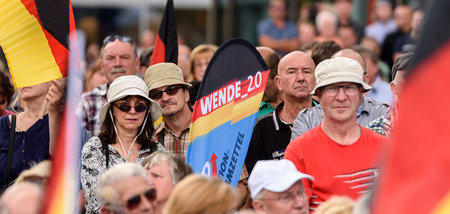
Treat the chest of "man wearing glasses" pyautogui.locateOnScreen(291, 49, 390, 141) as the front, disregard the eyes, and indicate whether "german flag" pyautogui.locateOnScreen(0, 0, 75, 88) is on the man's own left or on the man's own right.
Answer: on the man's own right

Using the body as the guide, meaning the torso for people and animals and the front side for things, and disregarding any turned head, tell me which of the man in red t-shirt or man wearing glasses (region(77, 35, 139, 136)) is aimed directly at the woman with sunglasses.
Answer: the man wearing glasses

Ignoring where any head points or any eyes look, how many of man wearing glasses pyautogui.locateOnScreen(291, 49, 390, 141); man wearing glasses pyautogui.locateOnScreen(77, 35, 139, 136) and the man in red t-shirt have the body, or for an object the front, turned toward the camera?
3

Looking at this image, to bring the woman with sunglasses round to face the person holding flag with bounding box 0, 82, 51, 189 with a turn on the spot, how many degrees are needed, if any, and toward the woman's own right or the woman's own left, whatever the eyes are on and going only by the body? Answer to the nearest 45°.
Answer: approximately 90° to the woman's own right

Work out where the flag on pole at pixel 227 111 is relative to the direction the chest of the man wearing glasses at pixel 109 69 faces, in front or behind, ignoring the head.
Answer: in front

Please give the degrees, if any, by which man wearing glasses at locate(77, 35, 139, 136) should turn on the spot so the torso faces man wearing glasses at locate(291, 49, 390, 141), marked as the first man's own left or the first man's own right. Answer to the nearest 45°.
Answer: approximately 45° to the first man's own left

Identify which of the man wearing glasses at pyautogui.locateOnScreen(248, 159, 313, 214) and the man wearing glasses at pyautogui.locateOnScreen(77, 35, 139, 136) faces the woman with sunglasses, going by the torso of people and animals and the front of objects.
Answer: the man wearing glasses at pyautogui.locateOnScreen(77, 35, 139, 136)

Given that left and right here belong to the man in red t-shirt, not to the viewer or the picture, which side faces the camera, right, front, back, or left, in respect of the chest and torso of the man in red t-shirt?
front
